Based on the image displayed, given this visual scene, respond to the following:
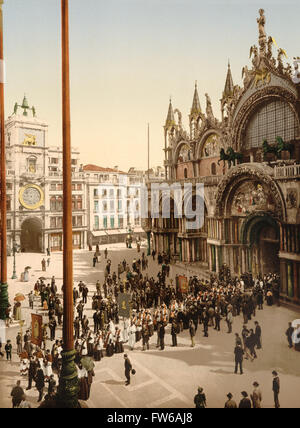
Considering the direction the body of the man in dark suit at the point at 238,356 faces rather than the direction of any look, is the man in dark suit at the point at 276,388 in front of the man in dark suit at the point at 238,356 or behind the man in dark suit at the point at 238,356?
behind

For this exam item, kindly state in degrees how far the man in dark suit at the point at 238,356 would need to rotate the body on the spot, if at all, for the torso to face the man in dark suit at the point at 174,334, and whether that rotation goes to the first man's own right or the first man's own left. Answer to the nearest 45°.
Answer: approximately 45° to the first man's own left

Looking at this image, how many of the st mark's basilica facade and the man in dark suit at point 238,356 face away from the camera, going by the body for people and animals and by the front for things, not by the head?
1

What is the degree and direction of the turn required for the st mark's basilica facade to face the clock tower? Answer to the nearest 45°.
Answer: approximately 45° to its right

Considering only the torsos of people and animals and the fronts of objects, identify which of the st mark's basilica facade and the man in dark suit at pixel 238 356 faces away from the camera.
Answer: the man in dark suit

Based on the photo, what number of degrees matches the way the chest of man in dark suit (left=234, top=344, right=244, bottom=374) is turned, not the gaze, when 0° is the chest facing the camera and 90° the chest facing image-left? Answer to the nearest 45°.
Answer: approximately 180°

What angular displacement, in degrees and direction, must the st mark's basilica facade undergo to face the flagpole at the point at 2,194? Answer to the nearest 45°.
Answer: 0° — it already faces it

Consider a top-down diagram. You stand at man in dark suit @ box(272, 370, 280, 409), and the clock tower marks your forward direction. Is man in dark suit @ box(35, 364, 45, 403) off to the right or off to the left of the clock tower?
left
